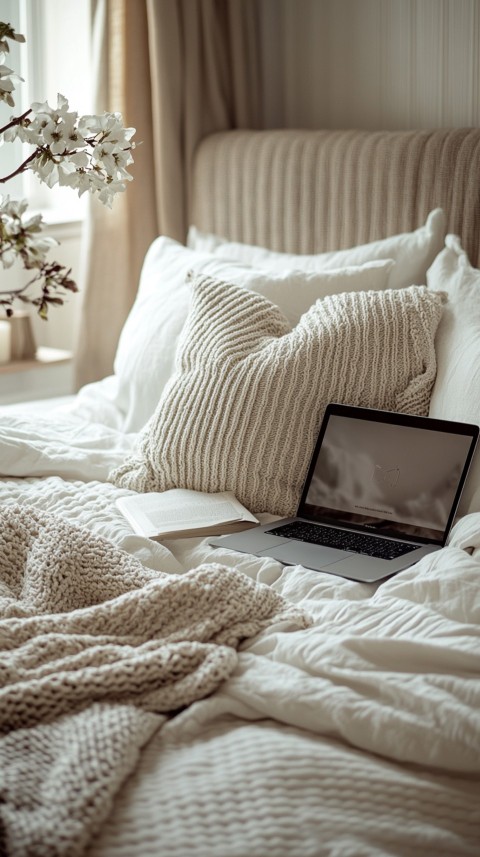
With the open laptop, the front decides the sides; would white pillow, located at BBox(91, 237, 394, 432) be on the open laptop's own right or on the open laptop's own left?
on the open laptop's own right

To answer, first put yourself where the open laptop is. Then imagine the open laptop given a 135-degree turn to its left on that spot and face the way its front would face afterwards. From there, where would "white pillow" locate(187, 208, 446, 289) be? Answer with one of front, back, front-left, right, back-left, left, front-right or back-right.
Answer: left

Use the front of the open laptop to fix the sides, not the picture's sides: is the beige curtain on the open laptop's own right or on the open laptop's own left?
on the open laptop's own right

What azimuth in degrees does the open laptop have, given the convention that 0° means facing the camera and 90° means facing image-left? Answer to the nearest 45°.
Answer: approximately 45°
